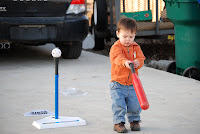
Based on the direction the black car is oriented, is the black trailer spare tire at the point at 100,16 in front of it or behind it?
in front

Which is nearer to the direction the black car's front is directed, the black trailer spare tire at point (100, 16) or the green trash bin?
the black trailer spare tire

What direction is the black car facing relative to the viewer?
away from the camera

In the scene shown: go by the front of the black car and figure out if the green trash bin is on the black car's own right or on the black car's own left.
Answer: on the black car's own right
